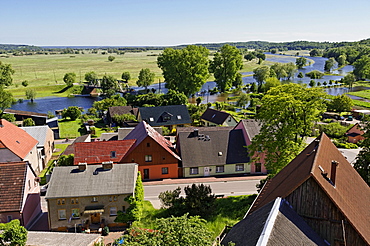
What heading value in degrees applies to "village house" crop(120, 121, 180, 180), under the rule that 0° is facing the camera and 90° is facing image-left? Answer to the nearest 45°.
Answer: approximately 0°

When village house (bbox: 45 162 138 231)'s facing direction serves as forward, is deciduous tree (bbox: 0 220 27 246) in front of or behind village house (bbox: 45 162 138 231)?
in front

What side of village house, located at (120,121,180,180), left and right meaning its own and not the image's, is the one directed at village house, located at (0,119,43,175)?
right

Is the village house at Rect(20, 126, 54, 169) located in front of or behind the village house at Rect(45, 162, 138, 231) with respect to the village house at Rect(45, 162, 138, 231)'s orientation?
behind

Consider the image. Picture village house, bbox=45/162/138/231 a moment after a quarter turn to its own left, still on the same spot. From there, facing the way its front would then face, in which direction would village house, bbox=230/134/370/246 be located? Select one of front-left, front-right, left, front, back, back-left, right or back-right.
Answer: front-right

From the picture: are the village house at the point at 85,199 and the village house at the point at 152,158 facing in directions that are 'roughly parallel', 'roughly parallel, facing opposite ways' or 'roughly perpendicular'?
roughly parallel

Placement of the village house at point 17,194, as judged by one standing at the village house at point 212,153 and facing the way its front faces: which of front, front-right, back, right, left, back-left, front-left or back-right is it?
front-right

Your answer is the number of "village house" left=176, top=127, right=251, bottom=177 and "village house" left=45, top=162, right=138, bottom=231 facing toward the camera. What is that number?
2

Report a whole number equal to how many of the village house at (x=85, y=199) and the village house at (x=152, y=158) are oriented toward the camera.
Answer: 2

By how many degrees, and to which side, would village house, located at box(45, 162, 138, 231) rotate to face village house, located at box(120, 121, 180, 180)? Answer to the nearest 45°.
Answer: approximately 135° to its left

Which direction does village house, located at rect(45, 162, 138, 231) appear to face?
toward the camera

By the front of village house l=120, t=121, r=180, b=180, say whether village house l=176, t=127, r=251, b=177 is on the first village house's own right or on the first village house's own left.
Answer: on the first village house's own left

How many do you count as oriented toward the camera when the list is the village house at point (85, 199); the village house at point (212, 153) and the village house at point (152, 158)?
3

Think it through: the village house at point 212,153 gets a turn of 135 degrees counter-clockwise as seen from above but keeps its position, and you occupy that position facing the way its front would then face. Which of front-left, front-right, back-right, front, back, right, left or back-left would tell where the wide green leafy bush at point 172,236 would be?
back-right

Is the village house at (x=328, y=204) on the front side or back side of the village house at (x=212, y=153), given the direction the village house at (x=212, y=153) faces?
on the front side

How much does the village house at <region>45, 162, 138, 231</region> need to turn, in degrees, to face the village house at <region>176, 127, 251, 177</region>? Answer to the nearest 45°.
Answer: approximately 135° to its left

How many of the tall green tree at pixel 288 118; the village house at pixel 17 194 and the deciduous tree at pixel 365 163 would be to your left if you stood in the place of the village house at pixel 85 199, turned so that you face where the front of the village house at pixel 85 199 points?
2
